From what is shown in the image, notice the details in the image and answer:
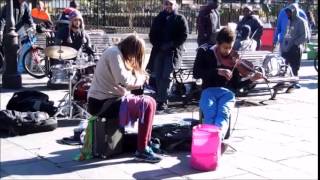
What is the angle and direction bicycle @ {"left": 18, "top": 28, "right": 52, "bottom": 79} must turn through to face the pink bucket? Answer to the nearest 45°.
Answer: approximately 45° to its right

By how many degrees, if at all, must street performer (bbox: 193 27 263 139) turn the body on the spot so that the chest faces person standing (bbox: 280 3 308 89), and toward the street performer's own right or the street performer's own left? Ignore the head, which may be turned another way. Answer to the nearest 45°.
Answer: approximately 135° to the street performer's own left

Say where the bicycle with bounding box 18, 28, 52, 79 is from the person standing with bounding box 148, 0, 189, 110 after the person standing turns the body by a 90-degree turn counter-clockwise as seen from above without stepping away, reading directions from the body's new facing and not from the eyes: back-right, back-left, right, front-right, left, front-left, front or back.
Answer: back-left

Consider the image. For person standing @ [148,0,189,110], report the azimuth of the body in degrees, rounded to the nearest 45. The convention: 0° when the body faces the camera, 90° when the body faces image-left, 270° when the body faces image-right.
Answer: approximately 0°

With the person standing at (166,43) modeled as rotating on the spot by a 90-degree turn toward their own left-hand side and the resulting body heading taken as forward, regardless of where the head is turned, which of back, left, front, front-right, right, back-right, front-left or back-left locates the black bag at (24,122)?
back-right

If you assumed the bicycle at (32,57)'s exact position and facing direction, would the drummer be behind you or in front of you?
in front

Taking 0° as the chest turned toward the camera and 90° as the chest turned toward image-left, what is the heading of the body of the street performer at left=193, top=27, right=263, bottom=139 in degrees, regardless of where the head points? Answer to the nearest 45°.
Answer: approximately 315°

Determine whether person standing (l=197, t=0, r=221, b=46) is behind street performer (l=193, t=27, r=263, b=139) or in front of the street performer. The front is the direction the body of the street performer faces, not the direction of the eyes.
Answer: behind

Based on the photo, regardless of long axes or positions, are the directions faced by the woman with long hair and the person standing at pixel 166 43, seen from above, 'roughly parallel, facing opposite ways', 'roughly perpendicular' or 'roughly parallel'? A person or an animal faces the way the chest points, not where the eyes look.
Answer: roughly perpendicular

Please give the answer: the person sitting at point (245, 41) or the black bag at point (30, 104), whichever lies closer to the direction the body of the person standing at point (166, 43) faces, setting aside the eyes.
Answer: the black bag

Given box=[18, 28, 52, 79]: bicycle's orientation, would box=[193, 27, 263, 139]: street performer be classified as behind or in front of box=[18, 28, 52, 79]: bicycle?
in front

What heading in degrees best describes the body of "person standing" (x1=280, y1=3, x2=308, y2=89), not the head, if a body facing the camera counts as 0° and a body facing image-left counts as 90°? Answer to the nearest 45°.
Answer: approximately 45°
